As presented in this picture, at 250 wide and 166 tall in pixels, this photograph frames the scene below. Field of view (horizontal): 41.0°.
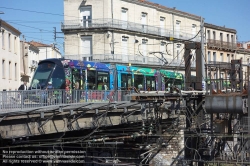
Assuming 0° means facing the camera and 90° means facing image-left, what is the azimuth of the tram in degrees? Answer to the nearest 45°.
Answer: approximately 45°
